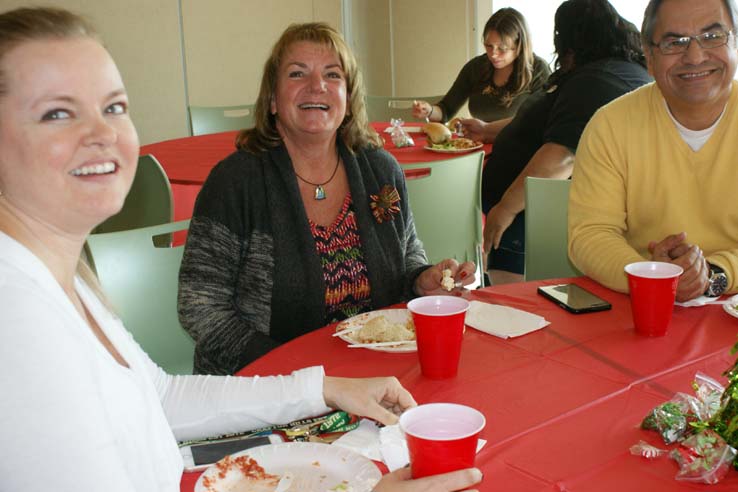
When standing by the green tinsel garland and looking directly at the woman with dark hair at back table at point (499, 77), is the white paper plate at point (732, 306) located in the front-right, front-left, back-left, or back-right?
front-right

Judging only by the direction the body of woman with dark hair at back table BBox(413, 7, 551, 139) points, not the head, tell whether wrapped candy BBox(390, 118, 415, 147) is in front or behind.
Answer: in front

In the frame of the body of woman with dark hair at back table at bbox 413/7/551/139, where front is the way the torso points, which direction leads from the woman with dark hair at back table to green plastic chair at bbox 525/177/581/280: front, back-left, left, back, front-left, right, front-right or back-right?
front-left

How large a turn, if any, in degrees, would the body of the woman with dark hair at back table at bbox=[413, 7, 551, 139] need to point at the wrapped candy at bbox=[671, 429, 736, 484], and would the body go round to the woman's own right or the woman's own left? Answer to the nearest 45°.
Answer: approximately 45° to the woman's own left

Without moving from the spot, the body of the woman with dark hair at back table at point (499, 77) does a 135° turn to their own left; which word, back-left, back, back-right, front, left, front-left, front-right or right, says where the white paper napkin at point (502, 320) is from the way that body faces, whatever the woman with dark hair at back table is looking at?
right

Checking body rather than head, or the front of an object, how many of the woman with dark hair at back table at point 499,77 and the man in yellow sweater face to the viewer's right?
0

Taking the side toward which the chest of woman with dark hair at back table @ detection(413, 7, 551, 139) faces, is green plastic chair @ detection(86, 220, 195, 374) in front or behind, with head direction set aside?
in front

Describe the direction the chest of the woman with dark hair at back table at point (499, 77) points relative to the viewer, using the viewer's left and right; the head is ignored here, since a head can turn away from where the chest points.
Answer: facing the viewer and to the left of the viewer

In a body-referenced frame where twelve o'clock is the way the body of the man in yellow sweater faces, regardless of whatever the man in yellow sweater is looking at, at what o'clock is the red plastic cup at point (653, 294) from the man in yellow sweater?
The red plastic cup is roughly at 12 o'clock from the man in yellow sweater.

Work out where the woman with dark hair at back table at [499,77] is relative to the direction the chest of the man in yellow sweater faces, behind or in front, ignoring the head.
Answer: behind

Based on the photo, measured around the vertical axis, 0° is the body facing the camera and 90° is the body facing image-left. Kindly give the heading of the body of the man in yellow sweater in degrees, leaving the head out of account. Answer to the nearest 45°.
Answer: approximately 0°
